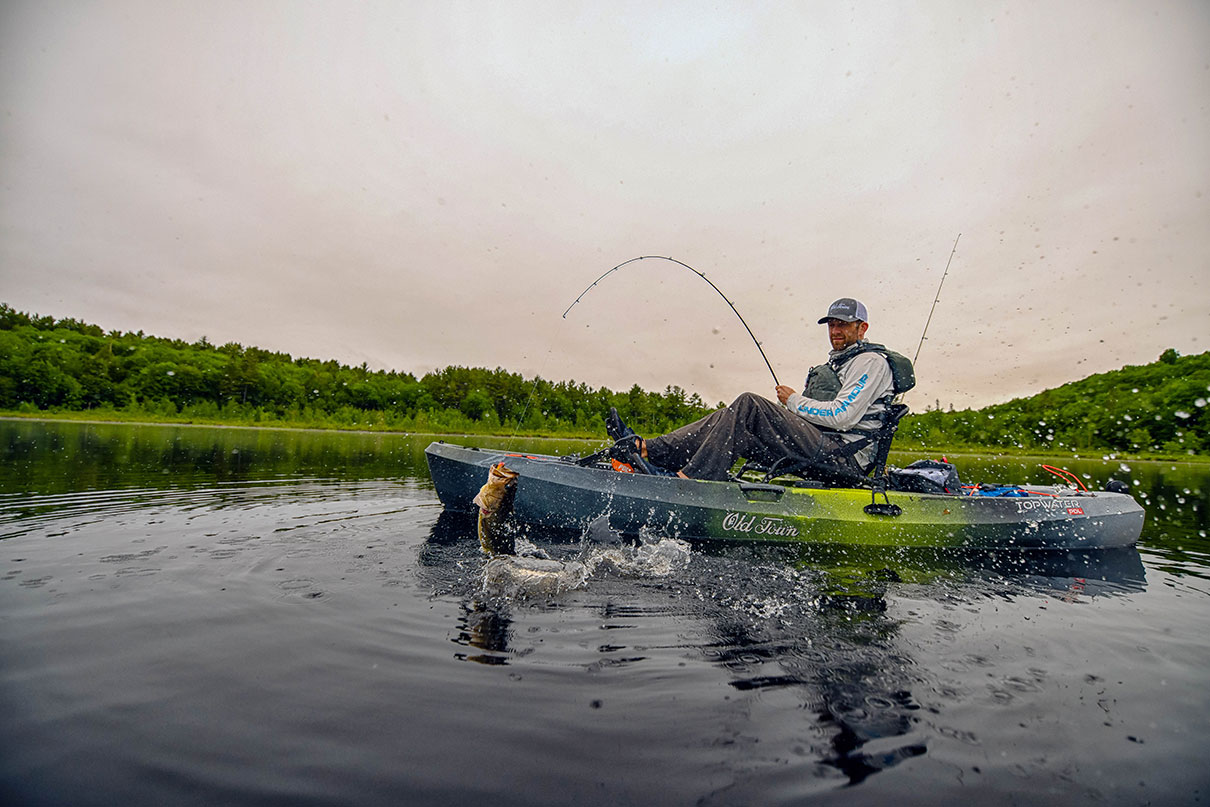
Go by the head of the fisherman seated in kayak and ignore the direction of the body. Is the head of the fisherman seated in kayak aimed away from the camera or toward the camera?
toward the camera

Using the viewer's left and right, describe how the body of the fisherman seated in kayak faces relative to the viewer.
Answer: facing to the left of the viewer

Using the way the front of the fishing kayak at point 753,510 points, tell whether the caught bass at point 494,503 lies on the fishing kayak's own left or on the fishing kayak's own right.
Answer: on the fishing kayak's own left

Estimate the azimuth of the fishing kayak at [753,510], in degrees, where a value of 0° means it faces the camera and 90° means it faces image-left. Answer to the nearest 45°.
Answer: approximately 90°
